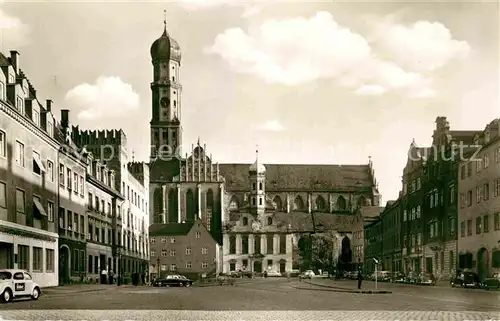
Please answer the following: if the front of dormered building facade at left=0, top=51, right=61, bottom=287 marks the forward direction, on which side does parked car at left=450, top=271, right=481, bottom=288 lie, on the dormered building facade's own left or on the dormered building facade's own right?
on the dormered building facade's own left

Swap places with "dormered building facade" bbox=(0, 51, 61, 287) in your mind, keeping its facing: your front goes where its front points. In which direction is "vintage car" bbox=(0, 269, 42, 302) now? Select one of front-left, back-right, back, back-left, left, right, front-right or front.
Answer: front-right

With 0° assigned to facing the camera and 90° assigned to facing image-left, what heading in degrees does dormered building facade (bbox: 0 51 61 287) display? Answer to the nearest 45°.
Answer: approximately 315°
